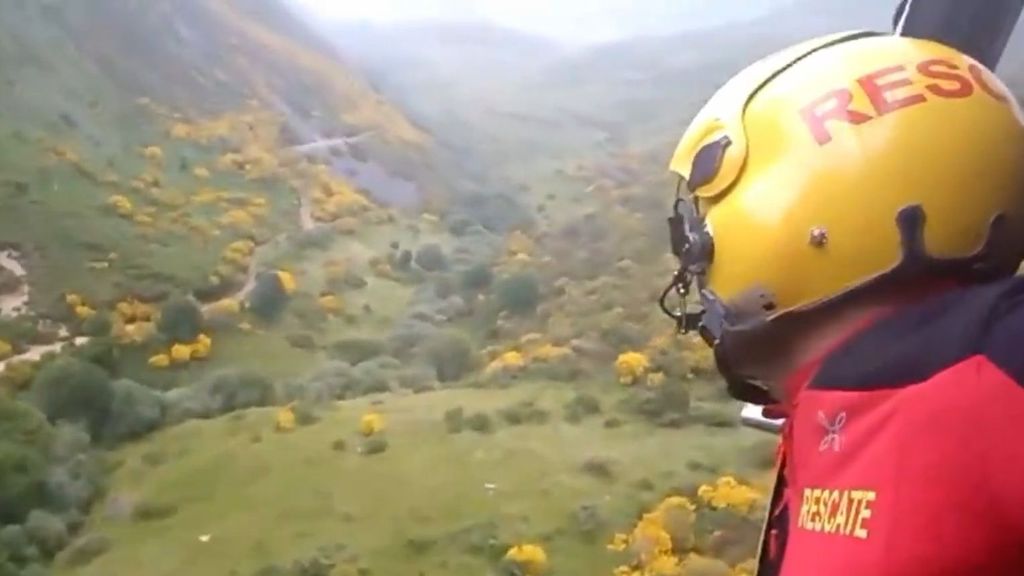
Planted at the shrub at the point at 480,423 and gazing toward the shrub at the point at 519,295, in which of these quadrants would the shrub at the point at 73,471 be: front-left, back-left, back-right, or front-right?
back-left

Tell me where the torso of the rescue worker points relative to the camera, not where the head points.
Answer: to the viewer's left

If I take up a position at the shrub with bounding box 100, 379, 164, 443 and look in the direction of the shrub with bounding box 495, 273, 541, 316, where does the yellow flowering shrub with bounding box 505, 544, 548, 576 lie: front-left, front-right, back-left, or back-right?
front-right

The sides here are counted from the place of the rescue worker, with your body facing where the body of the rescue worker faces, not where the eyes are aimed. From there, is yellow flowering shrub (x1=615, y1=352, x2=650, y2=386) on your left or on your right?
on your right

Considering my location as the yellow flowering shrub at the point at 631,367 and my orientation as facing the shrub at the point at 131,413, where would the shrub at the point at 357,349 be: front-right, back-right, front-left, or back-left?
front-right

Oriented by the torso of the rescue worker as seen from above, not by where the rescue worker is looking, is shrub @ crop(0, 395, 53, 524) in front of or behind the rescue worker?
in front

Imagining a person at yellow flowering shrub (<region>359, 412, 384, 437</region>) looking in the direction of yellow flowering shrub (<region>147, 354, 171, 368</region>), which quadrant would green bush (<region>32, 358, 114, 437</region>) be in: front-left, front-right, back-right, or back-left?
front-left

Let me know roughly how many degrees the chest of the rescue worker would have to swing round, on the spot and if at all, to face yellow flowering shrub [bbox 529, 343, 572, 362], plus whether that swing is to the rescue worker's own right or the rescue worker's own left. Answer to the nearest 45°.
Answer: approximately 45° to the rescue worker's own right

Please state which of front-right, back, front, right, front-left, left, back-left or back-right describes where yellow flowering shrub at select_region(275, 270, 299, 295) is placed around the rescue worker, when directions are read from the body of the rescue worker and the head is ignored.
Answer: front-right

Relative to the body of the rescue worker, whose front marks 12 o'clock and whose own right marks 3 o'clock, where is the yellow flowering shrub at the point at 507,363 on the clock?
The yellow flowering shrub is roughly at 2 o'clock from the rescue worker.

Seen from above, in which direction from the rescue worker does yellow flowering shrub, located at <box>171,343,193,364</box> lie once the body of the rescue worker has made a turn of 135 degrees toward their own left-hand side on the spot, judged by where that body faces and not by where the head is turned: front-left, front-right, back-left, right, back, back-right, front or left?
back

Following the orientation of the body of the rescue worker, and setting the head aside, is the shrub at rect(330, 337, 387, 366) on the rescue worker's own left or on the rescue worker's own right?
on the rescue worker's own right

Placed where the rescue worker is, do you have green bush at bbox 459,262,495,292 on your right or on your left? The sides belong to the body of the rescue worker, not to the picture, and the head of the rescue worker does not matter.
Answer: on your right

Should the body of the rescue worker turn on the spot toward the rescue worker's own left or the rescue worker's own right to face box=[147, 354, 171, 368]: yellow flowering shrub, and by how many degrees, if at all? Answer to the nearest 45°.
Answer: approximately 45° to the rescue worker's own right

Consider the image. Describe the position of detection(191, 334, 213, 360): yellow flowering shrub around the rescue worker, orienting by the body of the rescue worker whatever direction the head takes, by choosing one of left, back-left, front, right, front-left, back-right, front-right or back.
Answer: front-right
